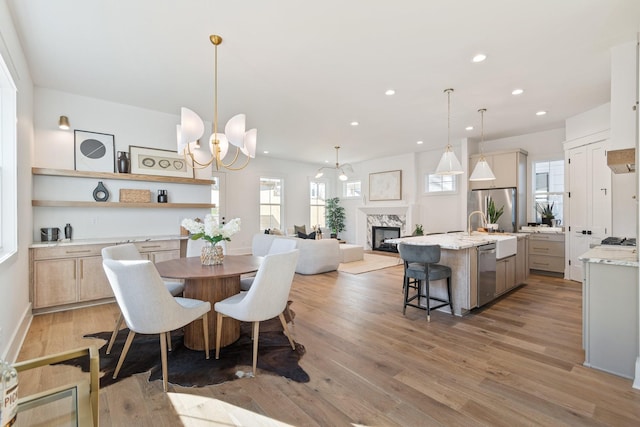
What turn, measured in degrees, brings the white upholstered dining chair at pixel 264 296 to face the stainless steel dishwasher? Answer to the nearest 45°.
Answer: approximately 135° to its right

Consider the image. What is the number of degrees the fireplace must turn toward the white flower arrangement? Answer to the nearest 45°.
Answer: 0° — it already faces it

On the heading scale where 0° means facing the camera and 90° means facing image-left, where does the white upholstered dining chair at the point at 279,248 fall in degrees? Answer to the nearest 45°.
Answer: approximately 45°

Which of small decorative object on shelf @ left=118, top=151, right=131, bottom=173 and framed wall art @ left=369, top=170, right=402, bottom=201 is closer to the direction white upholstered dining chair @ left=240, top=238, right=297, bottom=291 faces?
the small decorative object on shelf

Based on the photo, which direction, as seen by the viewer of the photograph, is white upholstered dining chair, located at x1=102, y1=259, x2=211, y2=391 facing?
facing away from the viewer and to the right of the viewer

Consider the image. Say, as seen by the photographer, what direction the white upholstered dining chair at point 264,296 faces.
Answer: facing away from the viewer and to the left of the viewer

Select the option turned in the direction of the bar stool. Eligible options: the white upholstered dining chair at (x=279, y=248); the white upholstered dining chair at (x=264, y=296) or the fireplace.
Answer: the fireplace

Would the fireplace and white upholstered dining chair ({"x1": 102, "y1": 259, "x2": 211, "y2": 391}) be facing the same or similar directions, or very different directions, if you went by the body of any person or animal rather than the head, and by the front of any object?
very different directions

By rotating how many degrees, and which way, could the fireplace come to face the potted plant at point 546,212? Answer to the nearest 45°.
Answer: approximately 45° to its left

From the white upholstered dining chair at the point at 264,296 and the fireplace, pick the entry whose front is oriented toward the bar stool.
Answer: the fireplace

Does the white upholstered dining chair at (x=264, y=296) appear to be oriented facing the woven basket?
yes

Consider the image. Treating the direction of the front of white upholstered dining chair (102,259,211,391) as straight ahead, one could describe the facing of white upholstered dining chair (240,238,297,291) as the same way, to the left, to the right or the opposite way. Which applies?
the opposite way

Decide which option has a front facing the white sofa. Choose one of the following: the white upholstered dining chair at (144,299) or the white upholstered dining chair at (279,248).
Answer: the white upholstered dining chair at (144,299)

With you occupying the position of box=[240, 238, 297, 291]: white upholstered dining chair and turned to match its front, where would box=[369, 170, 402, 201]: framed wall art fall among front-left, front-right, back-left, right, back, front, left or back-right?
back

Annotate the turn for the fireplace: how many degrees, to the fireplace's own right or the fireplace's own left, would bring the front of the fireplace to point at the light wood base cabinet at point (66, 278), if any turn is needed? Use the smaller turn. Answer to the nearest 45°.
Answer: approximately 45° to the fireplace's own right
